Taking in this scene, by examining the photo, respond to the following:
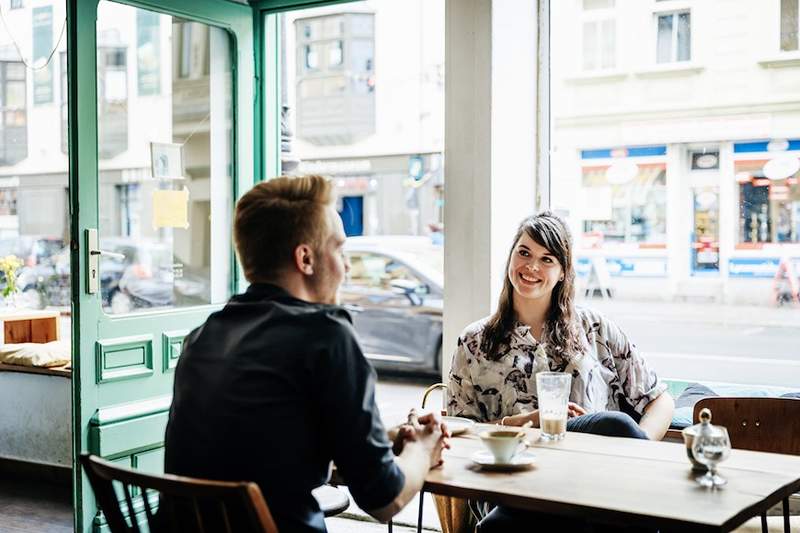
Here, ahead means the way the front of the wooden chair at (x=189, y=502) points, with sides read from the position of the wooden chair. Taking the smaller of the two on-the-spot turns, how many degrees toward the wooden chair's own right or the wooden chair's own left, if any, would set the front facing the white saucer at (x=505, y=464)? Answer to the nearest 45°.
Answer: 0° — it already faces it

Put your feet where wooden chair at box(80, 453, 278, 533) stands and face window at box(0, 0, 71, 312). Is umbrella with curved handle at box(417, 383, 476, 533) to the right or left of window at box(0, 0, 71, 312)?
right

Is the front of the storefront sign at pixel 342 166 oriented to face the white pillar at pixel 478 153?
yes

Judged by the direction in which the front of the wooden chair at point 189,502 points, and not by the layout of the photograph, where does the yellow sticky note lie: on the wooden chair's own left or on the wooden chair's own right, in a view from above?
on the wooden chair's own left

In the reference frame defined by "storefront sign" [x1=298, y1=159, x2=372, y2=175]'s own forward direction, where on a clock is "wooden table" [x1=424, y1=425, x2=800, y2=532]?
The wooden table is roughly at 12 o'clock from the storefront sign.

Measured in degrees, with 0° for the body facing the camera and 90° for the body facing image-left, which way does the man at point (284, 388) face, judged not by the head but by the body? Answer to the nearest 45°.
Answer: approximately 225°

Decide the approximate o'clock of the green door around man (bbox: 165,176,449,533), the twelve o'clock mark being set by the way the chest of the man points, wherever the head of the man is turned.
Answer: The green door is roughly at 10 o'clock from the man.

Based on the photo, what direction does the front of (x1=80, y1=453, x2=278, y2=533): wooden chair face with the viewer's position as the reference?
facing away from the viewer and to the right of the viewer
